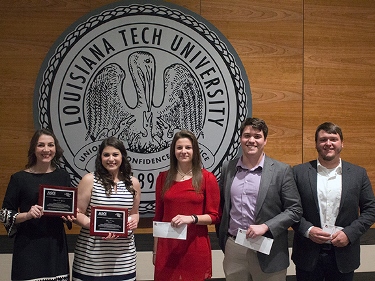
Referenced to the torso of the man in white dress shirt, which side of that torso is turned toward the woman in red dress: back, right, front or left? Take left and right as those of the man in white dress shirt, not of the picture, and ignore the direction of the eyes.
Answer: right

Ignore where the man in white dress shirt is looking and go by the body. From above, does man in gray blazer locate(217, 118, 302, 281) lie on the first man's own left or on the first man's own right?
on the first man's own right

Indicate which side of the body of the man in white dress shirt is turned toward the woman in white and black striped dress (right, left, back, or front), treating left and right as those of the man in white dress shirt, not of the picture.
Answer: right

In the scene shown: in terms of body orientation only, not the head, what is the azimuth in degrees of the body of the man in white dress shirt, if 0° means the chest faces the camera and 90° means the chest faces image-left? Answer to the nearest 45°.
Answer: approximately 0°
